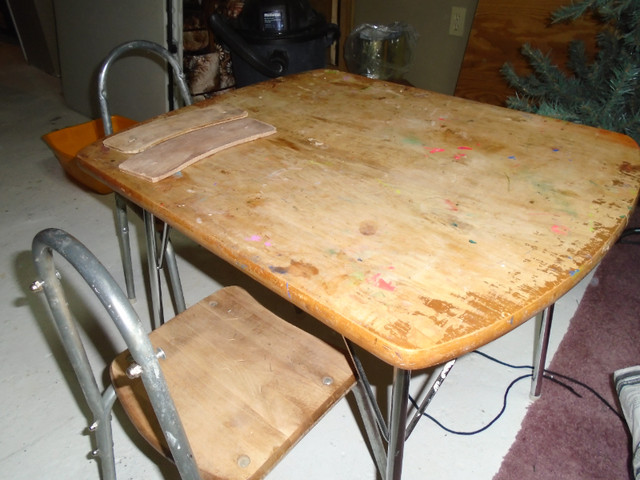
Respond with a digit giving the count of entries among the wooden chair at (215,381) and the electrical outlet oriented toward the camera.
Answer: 1

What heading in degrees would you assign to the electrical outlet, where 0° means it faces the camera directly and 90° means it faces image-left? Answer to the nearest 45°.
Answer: approximately 0°

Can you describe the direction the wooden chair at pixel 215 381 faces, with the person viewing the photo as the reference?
facing away from the viewer and to the right of the viewer

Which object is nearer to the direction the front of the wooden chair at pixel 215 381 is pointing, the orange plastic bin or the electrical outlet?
the electrical outlet

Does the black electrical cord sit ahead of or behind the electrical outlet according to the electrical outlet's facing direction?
ahead

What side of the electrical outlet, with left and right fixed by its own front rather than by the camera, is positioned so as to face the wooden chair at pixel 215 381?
front

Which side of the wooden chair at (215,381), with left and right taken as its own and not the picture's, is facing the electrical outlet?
front

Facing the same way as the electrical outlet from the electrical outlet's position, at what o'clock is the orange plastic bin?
The orange plastic bin is roughly at 2 o'clock from the electrical outlet.

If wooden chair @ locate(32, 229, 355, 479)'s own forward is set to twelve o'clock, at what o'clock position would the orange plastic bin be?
The orange plastic bin is roughly at 10 o'clock from the wooden chair.

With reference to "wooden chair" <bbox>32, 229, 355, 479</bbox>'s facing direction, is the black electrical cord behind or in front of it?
in front
